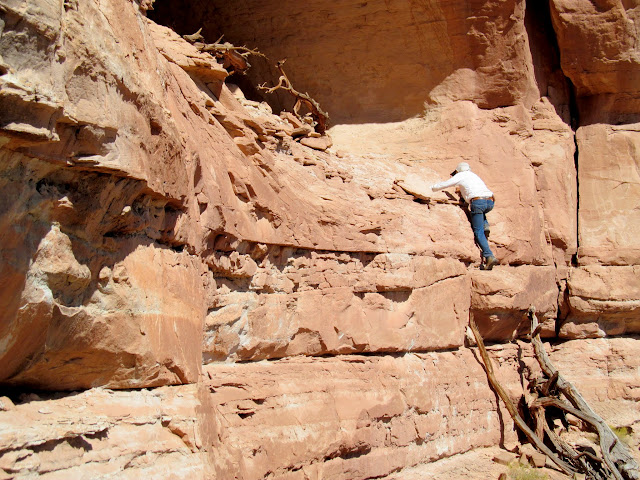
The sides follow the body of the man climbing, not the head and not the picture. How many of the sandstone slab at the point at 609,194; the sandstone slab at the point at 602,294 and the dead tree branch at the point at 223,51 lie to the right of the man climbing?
2

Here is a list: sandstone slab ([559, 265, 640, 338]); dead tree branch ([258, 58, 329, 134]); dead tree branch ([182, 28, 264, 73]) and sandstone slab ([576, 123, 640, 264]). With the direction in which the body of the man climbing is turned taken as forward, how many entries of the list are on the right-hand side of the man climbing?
2

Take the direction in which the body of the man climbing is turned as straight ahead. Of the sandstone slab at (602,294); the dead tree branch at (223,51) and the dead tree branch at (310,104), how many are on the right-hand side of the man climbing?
1

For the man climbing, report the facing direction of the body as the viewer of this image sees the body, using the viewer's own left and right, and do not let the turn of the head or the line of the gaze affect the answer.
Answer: facing away from the viewer and to the left of the viewer

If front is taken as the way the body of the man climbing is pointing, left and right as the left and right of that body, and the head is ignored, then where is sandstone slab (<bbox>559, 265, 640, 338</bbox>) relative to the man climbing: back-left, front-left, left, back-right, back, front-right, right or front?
right

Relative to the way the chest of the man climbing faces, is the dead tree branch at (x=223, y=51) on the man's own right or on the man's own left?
on the man's own left

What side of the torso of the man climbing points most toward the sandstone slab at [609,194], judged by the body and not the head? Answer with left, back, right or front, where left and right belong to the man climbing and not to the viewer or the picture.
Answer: right
